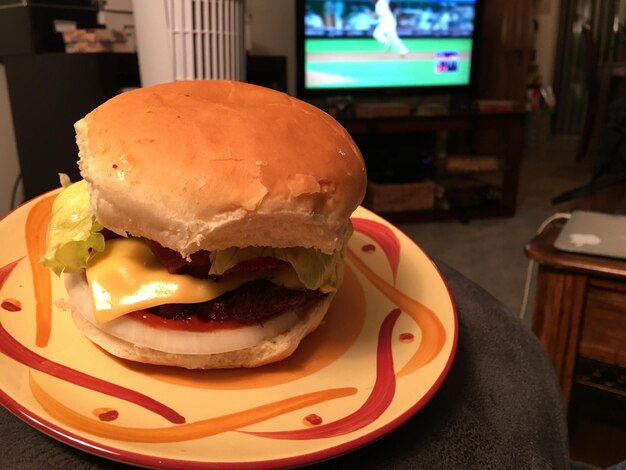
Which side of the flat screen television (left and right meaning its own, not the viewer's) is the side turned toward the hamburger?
front

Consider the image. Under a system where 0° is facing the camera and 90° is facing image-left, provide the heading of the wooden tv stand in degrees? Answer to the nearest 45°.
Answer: approximately 0°

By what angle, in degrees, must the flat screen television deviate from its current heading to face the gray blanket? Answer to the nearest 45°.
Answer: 0° — it already faces it

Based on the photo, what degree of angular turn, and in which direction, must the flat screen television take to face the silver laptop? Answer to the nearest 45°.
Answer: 0° — it already faces it

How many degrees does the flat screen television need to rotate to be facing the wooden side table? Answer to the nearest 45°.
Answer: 0° — it already faces it

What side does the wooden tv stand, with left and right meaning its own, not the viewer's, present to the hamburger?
front

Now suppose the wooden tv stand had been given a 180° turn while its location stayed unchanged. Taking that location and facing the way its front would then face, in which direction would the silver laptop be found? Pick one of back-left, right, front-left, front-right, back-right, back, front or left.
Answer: back
